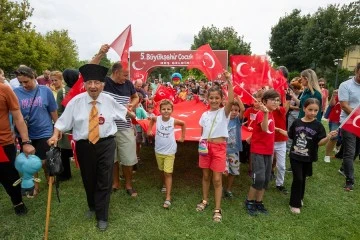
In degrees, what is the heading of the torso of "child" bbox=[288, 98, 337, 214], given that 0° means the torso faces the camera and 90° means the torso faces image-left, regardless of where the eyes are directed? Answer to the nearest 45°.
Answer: approximately 0°

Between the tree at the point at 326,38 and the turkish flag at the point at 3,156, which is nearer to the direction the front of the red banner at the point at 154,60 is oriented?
the turkish flag

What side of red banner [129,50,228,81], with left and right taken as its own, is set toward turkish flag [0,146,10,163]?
front

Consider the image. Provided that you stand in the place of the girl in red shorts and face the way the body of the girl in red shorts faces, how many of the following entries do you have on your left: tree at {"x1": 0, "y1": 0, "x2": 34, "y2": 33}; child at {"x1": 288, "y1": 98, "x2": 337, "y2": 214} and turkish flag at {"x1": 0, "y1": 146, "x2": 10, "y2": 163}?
1

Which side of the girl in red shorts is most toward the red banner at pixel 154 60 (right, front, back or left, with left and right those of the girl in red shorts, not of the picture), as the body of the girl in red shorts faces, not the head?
back

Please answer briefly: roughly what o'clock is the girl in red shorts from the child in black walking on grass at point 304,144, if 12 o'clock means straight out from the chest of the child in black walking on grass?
The girl in red shorts is roughly at 2 o'clock from the child in black walking on grass.

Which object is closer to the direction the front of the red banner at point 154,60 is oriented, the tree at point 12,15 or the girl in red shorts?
the girl in red shorts

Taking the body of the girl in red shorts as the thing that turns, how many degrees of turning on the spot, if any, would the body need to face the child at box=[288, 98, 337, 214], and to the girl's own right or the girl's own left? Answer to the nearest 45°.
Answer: approximately 90° to the girl's own left

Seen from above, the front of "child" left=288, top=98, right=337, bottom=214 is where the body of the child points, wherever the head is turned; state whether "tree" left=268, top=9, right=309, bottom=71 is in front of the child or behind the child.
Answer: behind

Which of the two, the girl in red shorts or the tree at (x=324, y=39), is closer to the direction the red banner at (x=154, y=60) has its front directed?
the girl in red shorts
